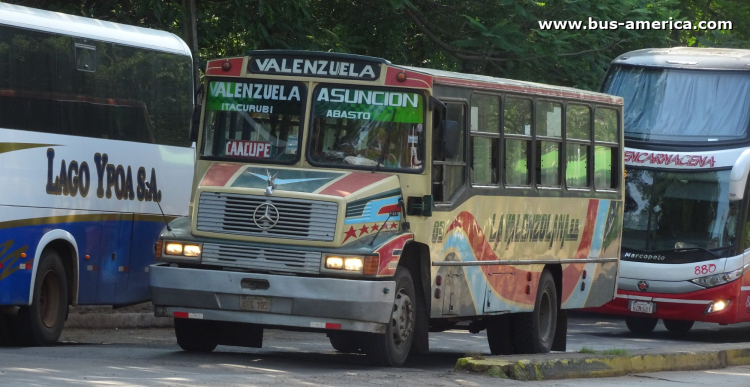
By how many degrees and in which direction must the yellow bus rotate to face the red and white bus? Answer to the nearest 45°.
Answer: approximately 180°

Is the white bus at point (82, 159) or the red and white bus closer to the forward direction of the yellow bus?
the white bus

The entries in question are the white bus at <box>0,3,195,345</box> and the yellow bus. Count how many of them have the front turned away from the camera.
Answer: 0

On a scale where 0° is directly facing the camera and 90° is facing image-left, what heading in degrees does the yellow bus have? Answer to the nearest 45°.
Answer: approximately 45°

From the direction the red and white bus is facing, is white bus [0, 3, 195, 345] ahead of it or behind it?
ahead
